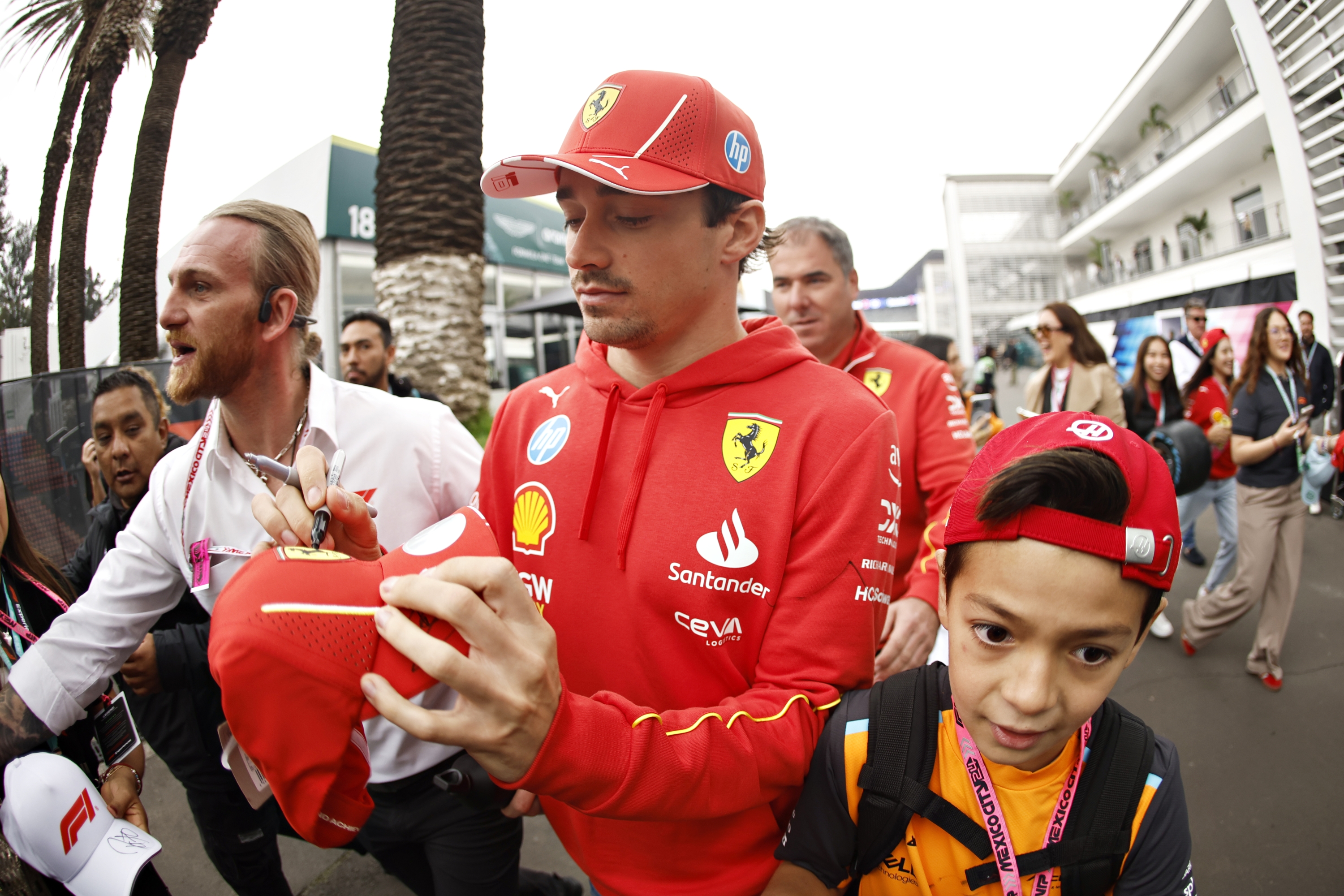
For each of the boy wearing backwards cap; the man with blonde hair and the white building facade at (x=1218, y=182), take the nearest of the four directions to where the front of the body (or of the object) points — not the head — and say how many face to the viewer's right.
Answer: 0

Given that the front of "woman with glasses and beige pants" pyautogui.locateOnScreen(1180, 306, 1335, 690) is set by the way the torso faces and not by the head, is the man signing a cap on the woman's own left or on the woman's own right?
on the woman's own right

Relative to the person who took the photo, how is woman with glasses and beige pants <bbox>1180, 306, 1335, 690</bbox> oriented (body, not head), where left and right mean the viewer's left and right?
facing the viewer and to the right of the viewer

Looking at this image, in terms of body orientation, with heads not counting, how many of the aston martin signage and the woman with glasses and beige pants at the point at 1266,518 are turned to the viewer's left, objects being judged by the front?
0

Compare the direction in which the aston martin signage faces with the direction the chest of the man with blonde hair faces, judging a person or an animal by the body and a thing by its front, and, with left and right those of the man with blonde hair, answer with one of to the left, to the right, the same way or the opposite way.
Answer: to the left

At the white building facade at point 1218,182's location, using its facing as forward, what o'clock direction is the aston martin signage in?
The aston martin signage is roughly at 12 o'clock from the white building facade.

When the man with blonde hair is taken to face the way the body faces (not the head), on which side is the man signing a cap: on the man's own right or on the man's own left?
on the man's own left

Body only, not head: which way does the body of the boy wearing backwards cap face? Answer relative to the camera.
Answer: toward the camera

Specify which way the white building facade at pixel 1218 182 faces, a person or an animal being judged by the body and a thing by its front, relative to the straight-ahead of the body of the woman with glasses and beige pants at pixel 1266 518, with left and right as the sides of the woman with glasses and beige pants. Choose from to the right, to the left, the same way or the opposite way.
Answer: to the right

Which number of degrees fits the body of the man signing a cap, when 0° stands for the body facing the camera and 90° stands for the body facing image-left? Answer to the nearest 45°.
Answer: approximately 45°

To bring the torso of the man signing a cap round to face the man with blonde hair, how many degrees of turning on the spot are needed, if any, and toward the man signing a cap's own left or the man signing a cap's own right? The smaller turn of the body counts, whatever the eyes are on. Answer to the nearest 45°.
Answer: approximately 90° to the man signing a cap's own right

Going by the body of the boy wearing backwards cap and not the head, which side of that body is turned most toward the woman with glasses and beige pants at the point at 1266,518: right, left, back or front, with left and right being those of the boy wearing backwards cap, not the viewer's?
back

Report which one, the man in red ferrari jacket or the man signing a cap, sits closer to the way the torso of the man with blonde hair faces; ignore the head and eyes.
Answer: the man signing a cap

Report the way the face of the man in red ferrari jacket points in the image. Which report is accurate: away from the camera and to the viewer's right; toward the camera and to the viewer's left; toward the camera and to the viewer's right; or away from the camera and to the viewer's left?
toward the camera and to the viewer's left
